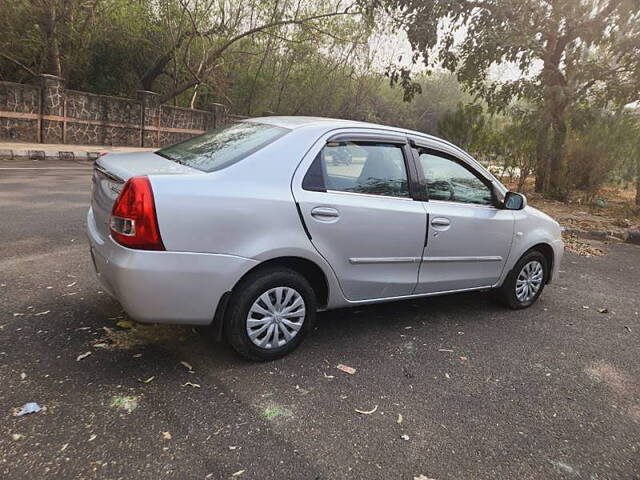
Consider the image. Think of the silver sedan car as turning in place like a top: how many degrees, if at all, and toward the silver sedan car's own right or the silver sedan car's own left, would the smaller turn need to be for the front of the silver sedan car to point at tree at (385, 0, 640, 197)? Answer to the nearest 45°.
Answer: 0° — it already faces it

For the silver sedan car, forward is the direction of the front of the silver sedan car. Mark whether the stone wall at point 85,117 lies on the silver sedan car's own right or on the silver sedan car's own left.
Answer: on the silver sedan car's own left

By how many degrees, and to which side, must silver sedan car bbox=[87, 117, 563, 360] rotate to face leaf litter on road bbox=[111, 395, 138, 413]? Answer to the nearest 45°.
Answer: approximately 180°

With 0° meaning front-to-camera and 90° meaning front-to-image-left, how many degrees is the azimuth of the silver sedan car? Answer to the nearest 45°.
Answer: approximately 225°

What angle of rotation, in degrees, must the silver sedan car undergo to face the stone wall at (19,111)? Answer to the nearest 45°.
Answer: approximately 90° to its left
